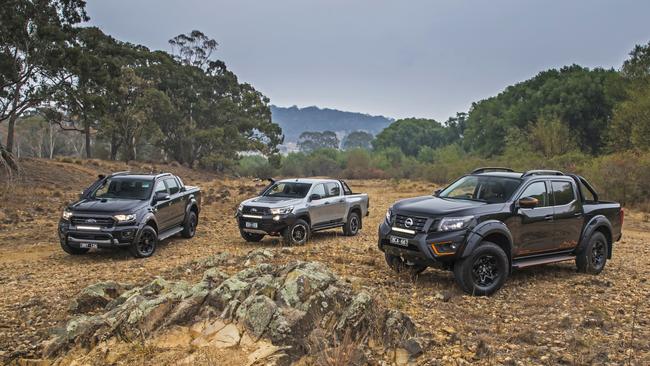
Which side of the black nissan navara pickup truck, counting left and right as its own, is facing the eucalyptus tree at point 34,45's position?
right

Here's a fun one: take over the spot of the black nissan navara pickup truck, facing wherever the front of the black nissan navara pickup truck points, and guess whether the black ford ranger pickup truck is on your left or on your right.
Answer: on your right

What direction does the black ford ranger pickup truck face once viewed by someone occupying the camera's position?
facing the viewer and to the left of the viewer

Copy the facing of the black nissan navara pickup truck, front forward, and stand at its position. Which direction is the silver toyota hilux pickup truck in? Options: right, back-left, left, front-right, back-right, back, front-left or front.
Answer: right

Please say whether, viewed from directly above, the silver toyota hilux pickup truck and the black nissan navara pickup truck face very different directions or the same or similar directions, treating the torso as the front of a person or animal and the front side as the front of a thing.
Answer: same or similar directions

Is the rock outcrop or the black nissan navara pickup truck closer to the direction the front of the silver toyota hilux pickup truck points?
the rock outcrop

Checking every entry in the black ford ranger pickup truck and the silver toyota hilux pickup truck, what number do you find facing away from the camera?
0

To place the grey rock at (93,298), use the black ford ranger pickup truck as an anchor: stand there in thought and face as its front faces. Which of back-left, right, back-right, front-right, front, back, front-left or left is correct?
front-left

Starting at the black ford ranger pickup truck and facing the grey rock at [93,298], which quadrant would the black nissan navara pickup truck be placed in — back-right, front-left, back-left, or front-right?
front-left

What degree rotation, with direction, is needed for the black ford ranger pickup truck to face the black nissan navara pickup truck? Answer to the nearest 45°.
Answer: approximately 90° to its left

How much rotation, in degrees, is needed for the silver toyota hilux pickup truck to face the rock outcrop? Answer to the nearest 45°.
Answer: approximately 45° to its left

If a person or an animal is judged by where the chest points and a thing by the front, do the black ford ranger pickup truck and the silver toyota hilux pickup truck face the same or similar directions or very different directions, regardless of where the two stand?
same or similar directions

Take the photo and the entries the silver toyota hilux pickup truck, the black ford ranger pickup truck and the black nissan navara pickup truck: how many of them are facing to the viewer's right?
0

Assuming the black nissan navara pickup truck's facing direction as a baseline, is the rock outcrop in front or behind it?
in front
